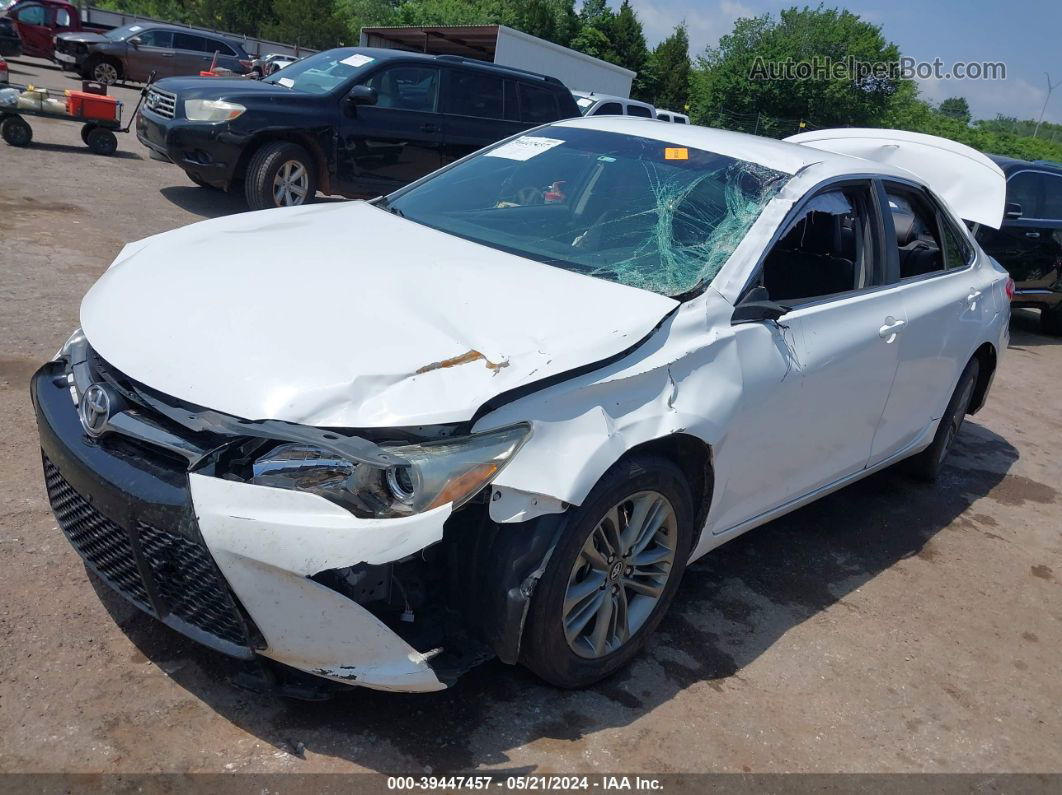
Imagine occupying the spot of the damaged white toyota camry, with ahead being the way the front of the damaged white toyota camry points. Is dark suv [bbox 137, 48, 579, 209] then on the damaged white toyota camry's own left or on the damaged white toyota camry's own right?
on the damaged white toyota camry's own right

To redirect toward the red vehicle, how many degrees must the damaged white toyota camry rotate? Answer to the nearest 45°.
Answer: approximately 90° to its right

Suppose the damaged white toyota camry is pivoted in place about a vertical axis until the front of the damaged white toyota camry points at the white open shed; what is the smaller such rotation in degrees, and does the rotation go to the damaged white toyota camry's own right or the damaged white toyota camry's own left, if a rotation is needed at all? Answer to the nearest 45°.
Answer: approximately 135° to the damaged white toyota camry's own right

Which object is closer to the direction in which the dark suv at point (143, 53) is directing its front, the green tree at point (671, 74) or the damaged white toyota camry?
the damaged white toyota camry

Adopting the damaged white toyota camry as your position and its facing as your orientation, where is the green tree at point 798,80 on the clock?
The green tree is roughly at 5 o'clock from the damaged white toyota camry.

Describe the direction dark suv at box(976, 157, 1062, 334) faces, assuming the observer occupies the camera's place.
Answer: facing to the left of the viewer

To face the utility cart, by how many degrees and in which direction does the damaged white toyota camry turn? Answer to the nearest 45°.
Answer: approximately 90° to its right

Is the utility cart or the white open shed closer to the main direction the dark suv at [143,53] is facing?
the utility cart

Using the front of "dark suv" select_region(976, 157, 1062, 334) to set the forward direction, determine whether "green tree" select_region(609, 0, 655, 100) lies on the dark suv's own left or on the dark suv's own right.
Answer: on the dark suv's own right
